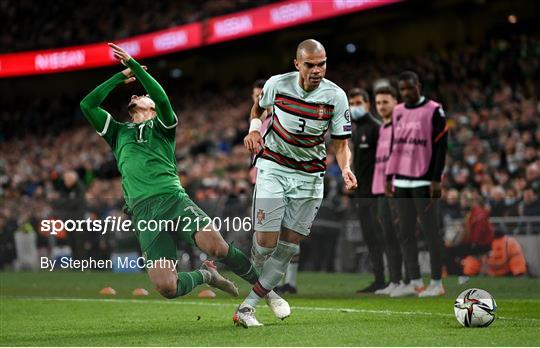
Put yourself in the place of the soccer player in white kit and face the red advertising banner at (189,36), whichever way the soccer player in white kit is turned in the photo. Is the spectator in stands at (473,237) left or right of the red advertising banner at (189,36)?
right

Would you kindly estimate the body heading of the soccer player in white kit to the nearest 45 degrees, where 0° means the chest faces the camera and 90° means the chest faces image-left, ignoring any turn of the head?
approximately 0°

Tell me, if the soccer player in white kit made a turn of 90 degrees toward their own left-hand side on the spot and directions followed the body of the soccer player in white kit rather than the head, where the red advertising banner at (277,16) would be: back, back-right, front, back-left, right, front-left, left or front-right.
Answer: left

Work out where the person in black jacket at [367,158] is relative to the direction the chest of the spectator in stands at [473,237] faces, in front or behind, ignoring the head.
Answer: in front

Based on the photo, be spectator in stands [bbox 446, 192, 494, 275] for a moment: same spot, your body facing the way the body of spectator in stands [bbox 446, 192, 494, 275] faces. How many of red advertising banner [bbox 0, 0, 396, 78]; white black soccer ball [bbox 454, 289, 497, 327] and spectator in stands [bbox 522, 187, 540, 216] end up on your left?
1

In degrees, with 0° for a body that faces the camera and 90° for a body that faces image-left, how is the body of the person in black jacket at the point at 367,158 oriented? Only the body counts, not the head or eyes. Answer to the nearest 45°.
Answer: approximately 45°

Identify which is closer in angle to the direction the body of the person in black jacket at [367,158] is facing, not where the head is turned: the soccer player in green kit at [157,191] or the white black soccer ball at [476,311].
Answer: the soccer player in green kit

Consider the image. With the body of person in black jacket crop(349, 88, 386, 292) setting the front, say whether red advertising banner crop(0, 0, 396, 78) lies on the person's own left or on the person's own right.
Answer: on the person's own right
